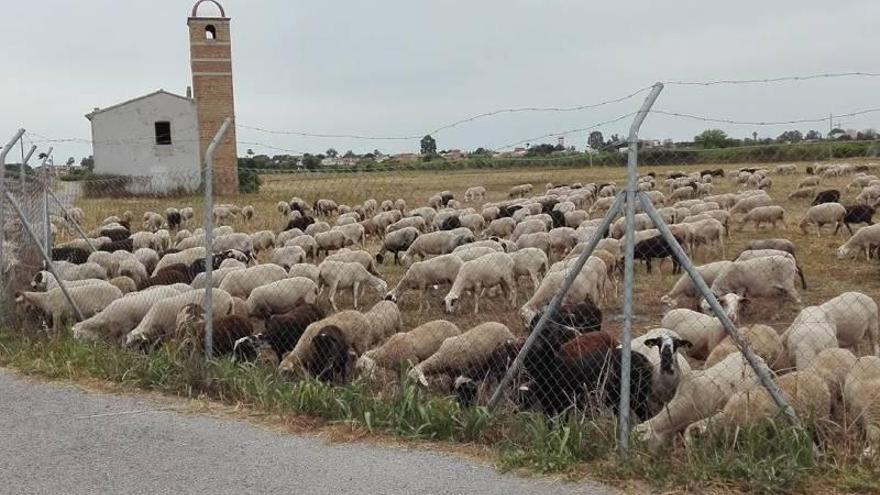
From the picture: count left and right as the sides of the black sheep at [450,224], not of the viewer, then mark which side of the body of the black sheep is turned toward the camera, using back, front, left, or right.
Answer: left

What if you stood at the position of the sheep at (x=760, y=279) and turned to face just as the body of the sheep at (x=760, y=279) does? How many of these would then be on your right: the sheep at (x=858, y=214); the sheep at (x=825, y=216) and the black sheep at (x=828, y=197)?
3

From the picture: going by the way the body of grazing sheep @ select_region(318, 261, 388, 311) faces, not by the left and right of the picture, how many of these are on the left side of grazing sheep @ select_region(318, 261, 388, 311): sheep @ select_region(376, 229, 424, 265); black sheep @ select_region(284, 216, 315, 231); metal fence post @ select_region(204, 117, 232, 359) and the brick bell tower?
3

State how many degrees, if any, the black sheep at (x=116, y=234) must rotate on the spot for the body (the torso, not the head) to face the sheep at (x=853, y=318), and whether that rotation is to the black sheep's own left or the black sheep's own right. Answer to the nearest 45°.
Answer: approximately 135° to the black sheep's own left

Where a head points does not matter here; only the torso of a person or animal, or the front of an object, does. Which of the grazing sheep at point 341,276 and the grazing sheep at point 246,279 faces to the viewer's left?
the grazing sheep at point 246,279

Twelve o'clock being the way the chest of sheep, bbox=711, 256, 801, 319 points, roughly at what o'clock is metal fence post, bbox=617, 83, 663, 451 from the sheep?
The metal fence post is roughly at 9 o'clock from the sheep.

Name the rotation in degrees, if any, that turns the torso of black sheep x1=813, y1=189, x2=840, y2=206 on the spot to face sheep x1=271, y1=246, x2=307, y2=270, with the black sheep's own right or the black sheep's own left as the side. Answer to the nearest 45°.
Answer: approximately 45° to the black sheep's own left

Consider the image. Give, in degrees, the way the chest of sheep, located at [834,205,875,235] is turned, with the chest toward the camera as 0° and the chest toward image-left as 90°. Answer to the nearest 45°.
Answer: approximately 90°

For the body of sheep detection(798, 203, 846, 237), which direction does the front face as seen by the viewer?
to the viewer's left

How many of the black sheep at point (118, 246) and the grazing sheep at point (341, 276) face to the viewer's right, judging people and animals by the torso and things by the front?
1

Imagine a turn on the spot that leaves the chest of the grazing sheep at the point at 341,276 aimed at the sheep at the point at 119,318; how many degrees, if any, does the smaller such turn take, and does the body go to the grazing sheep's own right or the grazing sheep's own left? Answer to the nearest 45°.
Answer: approximately 135° to the grazing sheep's own right

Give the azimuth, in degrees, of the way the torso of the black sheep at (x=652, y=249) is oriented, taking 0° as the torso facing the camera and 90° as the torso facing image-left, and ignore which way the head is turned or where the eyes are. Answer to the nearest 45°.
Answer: approximately 90°

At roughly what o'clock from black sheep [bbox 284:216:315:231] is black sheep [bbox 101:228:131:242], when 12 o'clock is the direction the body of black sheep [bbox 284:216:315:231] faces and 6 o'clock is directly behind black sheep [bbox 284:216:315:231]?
black sheep [bbox 101:228:131:242] is roughly at 11 o'clock from black sheep [bbox 284:216:315:231].

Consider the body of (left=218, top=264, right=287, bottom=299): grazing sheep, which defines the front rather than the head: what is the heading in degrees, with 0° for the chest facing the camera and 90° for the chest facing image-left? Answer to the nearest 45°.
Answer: approximately 90°

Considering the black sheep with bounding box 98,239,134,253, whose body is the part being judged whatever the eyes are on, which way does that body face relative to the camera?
to the viewer's left

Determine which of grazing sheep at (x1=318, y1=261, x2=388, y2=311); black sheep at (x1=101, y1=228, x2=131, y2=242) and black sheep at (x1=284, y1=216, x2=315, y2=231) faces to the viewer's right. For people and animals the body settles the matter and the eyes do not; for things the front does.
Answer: the grazing sheep

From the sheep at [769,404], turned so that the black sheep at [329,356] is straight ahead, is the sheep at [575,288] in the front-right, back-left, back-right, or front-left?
front-right

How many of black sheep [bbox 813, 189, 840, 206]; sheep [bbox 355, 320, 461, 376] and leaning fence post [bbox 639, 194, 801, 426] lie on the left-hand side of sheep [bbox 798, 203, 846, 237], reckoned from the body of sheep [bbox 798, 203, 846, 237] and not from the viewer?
2

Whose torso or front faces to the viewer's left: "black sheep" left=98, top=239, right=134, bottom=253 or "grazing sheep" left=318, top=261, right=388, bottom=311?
the black sheep

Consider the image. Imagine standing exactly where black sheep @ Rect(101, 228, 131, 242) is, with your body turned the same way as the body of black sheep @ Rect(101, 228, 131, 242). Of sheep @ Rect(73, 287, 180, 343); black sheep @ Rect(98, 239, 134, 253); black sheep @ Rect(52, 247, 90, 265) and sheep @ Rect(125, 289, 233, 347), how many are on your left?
4
